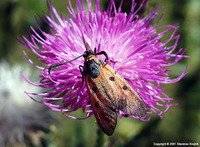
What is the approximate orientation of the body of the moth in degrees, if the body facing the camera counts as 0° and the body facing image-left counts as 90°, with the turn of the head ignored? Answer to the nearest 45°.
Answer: approximately 135°
